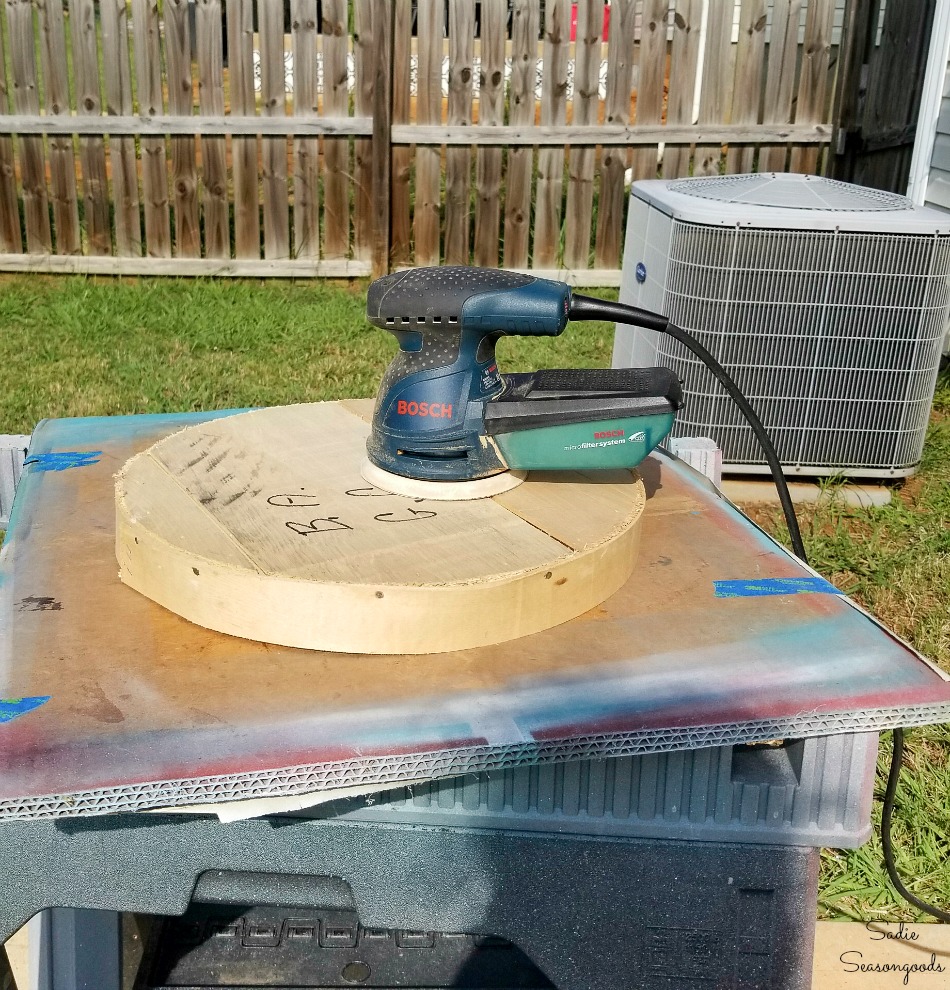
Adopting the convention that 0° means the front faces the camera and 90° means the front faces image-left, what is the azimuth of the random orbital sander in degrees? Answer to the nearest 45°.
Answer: approximately 90°

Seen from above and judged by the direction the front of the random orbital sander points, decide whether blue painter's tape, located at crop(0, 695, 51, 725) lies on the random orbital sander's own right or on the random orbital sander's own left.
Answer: on the random orbital sander's own left

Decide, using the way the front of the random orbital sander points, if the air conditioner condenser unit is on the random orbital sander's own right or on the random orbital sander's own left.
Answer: on the random orbital sander's own right

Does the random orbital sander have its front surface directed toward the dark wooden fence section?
no

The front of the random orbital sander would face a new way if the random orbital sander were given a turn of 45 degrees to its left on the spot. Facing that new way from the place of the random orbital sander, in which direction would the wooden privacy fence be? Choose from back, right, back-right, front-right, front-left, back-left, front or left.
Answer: back-right

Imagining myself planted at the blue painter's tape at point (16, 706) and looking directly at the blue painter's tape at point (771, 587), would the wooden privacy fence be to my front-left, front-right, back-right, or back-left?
front-left

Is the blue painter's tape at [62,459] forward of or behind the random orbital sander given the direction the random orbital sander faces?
forward
